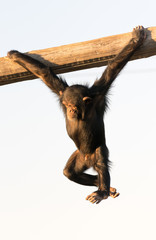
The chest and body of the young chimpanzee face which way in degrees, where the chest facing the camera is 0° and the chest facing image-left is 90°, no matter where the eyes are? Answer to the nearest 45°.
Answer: approximately 45°
